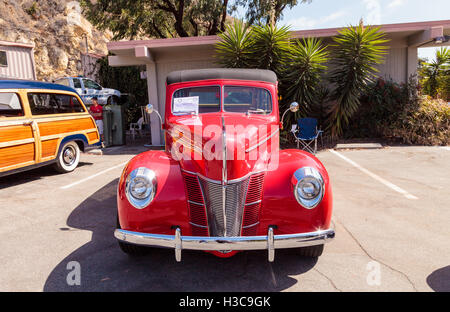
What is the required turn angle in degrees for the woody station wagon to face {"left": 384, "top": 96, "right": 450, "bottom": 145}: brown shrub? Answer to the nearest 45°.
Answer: approximately 135° to its left

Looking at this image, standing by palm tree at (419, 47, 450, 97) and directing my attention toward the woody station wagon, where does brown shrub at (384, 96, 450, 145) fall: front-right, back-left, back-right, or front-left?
front-left

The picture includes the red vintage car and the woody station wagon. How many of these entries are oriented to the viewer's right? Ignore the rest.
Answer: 0

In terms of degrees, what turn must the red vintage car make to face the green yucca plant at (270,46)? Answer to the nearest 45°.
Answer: approximately 180°

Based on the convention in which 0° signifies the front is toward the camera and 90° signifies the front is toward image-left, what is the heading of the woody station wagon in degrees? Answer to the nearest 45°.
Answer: approximately 45°

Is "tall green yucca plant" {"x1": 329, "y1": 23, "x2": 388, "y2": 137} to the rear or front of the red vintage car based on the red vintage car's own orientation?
to the rear

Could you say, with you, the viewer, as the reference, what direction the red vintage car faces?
facing the viewer

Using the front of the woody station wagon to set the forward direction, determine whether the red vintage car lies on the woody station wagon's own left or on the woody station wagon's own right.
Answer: on the woody station wagon's own left

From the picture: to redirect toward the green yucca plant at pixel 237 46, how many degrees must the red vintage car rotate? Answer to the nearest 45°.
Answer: approximately 180°
